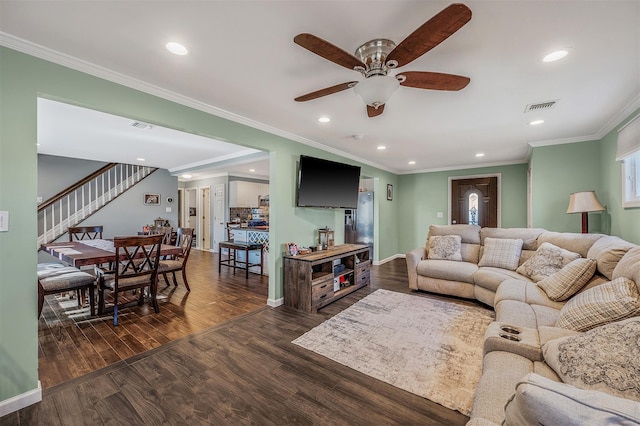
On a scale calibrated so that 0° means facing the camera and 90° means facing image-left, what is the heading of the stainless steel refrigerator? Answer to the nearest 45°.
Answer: approximately 45°

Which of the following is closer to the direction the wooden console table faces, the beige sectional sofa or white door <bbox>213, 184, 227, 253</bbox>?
the beige sectional sofa

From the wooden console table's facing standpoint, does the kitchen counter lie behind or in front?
behind

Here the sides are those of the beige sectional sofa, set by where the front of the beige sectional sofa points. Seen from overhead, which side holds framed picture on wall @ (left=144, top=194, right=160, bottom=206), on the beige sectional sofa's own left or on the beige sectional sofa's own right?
on the beige sectional sofa's own right

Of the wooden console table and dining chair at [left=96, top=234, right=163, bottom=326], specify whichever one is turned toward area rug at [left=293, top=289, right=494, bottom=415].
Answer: the wooden console table

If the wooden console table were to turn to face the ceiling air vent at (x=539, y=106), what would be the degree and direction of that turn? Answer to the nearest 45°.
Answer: approximately 45° to its left

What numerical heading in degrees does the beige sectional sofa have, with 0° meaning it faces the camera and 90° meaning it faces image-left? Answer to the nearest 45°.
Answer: approximately 45°

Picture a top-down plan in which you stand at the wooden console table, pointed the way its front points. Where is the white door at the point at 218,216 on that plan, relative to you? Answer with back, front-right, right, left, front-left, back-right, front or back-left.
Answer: back

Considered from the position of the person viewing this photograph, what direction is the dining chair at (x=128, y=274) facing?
facing away from the viewer and to the left of the viewer

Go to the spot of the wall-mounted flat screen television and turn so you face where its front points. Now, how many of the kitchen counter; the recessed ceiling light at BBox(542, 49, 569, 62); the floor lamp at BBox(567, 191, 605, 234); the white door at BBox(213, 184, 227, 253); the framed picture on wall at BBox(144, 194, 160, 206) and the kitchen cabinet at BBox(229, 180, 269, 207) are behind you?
4
